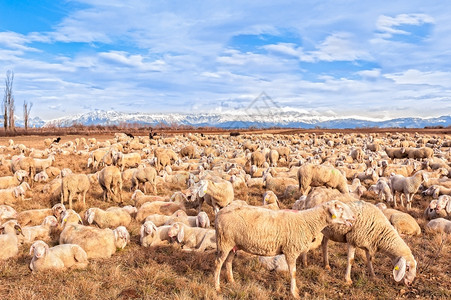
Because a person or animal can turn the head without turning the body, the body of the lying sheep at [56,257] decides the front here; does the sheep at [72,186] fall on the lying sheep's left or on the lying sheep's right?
on the lying sheep's right

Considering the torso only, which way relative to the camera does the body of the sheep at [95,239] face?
to the viewer's right

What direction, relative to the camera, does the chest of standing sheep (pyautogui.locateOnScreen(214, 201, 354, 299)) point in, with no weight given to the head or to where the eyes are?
to the viewer's right

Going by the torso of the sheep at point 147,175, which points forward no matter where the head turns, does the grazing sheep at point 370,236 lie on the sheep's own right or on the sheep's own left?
on the sheep's own left

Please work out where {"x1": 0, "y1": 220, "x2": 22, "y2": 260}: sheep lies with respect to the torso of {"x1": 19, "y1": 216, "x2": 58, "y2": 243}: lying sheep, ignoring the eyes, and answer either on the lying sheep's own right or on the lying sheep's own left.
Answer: on the lying sheep's own right

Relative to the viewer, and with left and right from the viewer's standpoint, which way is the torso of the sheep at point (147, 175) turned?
facing to the left of the viewer

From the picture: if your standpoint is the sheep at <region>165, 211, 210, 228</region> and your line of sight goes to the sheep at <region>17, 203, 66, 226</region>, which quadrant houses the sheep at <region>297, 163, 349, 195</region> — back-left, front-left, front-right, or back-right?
back-right

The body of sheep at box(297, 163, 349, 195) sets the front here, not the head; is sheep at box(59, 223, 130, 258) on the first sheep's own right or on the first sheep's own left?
on the first sheep's own right

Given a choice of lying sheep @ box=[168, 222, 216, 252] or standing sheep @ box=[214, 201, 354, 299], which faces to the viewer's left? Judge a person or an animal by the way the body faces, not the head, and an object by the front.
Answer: the lying sheep

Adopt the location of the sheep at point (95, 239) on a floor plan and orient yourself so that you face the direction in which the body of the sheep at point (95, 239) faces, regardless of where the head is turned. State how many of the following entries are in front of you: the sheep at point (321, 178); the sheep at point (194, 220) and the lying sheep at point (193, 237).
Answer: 3

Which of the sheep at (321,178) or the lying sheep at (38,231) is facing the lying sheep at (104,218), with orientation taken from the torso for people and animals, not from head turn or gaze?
the lying sheep at (38,231)

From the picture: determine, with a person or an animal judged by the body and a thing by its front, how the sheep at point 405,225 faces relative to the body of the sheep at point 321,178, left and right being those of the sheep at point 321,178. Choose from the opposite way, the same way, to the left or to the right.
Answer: the opposite way
